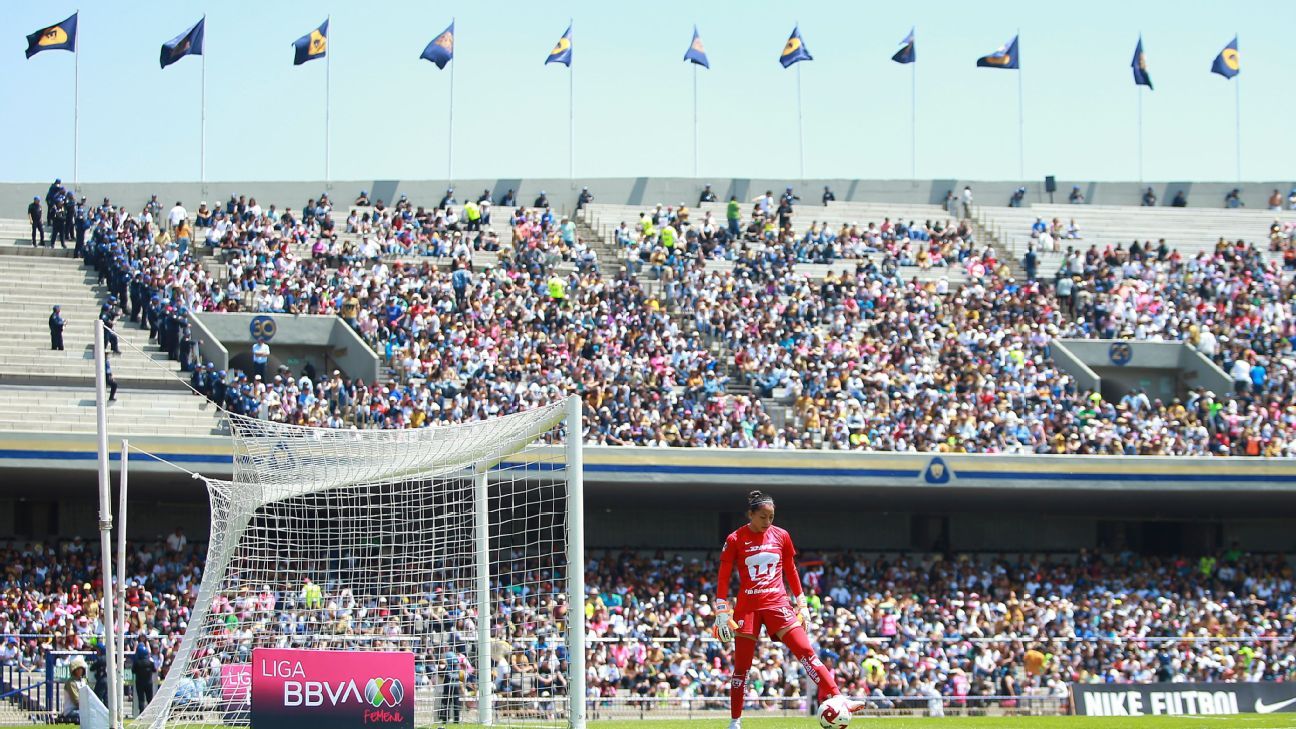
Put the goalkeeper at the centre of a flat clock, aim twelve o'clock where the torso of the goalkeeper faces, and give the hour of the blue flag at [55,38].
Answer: The blue flag is roughly at 5 o'clock from the goalkeeper.

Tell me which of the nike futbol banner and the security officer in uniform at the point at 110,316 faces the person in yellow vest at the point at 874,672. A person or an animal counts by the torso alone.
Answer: the security officer in uniform

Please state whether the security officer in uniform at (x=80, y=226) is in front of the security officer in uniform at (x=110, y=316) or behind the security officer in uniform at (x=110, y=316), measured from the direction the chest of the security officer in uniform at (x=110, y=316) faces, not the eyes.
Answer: behind

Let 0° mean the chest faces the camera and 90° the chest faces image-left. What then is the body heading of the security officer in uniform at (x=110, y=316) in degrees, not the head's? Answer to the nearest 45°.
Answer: approximately 315°

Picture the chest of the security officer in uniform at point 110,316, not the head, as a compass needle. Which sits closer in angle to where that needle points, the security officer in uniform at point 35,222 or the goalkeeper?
the goalkeeper

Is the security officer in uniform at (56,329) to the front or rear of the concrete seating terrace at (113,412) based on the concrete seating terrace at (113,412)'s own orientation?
to the rear

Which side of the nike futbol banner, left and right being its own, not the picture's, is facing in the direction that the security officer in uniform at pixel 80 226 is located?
right

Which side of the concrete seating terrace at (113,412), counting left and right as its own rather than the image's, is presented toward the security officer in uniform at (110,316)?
back

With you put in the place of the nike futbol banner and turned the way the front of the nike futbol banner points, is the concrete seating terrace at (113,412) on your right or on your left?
on your right

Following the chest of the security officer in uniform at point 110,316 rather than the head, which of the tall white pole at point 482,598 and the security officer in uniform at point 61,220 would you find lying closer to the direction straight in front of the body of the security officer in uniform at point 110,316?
the tall white pole
